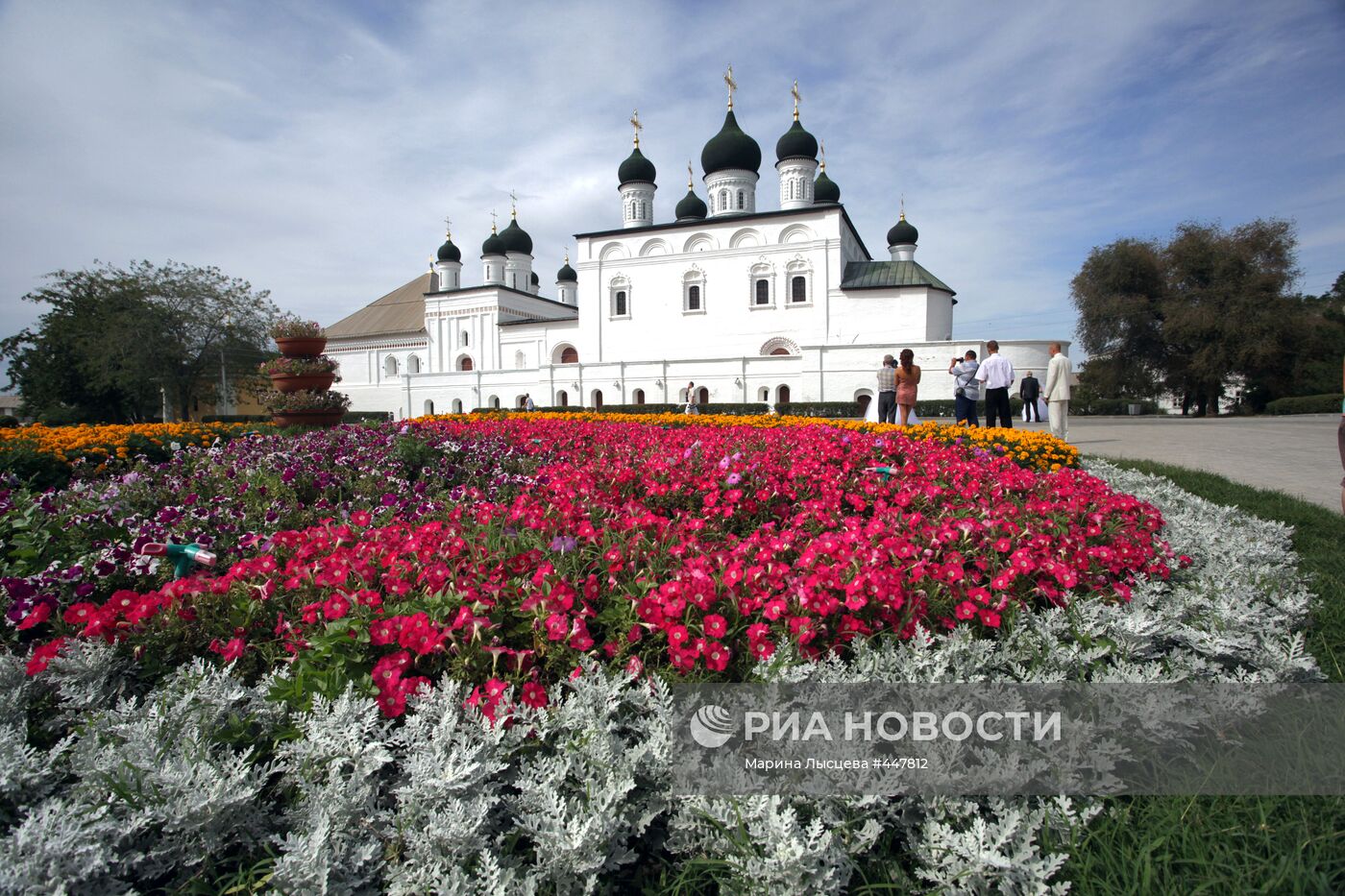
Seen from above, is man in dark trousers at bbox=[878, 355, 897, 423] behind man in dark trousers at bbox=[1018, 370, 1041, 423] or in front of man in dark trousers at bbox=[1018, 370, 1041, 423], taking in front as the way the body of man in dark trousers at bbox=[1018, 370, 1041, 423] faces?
behind

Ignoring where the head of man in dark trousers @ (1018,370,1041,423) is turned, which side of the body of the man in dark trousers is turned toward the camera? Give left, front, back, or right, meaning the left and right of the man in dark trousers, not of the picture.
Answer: back

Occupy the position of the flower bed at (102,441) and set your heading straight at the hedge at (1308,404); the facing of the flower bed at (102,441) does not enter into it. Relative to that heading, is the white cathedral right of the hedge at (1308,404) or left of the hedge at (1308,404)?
left

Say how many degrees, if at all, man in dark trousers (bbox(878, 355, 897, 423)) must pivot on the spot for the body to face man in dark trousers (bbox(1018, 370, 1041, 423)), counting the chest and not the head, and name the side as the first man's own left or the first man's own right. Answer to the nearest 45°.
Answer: approximately 45° to the first man's own right

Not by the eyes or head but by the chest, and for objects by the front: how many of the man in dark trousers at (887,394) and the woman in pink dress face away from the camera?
2

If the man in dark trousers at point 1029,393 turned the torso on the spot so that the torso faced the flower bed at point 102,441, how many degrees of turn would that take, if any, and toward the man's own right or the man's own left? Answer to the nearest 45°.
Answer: approximately 135° to the man's own left

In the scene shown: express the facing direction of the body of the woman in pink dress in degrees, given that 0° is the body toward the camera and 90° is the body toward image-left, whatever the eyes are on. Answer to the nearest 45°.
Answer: approximately 180°

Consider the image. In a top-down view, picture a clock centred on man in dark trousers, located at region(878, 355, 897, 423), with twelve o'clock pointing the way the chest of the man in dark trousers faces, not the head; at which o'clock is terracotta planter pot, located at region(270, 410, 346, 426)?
The terracotta planter pot is roughly at 8 o'clock from the man in dark trousers.

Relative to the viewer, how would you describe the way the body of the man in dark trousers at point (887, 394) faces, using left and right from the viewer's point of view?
facing away from the viewer

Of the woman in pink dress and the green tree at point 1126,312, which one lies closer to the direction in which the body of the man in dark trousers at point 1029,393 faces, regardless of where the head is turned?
the green tree
